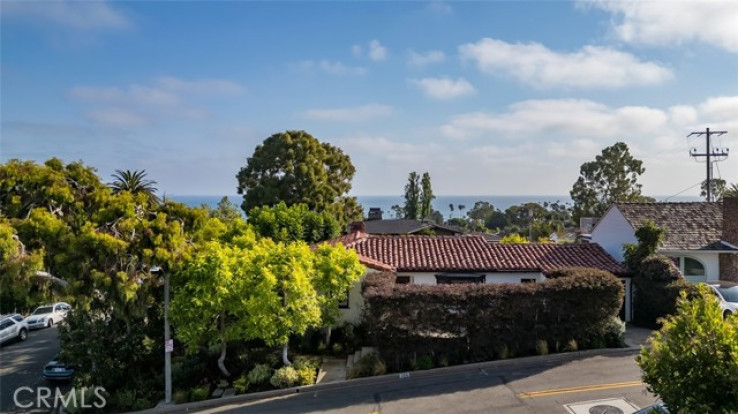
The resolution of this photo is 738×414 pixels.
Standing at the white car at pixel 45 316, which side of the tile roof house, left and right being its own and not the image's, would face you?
right

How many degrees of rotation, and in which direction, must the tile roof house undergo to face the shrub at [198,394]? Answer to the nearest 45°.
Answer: approximately 45° to its right

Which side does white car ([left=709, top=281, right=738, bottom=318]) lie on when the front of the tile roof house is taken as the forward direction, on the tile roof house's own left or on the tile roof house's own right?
on the tile roof house's own left

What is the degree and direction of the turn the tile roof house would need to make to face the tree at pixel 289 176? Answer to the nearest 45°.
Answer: approximately 135° to its right

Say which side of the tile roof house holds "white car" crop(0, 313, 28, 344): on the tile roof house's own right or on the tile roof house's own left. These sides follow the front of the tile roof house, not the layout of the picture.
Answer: on the tile roof house's own right

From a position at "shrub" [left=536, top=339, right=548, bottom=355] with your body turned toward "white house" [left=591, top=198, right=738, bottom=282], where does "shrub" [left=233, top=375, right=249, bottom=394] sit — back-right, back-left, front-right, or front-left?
back-left

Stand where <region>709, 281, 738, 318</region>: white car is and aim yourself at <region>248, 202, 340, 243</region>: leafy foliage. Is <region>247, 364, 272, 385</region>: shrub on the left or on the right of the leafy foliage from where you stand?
left

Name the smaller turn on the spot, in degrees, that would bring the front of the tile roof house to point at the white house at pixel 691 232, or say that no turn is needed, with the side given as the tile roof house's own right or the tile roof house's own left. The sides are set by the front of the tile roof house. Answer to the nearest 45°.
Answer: approximately 90° to the tile roof house's own left

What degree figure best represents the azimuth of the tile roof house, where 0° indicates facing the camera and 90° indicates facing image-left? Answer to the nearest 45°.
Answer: approximately 0°
